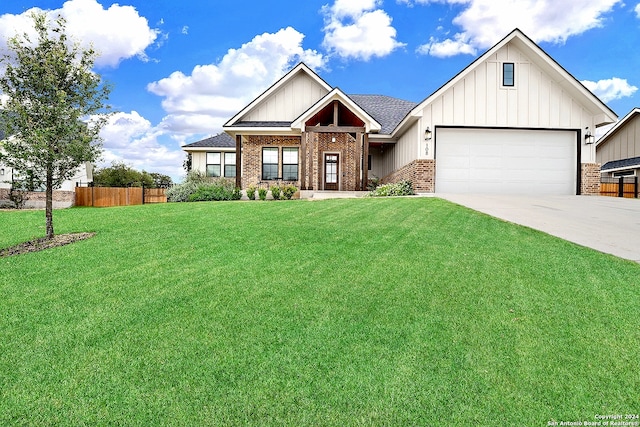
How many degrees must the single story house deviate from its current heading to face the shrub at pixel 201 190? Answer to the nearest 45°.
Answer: approximately 90° to its right

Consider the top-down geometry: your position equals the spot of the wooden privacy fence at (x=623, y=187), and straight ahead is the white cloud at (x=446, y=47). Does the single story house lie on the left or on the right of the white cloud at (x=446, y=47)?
left

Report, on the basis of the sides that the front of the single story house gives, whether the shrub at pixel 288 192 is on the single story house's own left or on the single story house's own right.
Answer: on the single story house's own right

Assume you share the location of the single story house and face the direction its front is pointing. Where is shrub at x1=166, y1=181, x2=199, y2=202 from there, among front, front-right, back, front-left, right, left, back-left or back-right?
right

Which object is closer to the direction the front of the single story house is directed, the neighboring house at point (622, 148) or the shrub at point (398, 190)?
the shrub

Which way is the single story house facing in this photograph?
toward the camera

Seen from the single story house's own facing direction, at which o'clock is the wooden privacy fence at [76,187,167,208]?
The wooden privacy fence is roughly at 3 o'clock from the single story house.

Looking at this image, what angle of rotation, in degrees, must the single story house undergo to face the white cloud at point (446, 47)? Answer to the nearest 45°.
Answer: approximately 180°

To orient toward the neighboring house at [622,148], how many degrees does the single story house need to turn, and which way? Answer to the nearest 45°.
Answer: approximately 135° to its left

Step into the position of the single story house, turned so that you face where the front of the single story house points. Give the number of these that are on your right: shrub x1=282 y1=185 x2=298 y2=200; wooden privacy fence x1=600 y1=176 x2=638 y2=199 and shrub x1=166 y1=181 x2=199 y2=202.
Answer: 2

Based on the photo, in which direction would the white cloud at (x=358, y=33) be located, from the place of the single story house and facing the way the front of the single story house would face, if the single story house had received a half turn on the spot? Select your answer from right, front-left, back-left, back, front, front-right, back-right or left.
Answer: front-left
